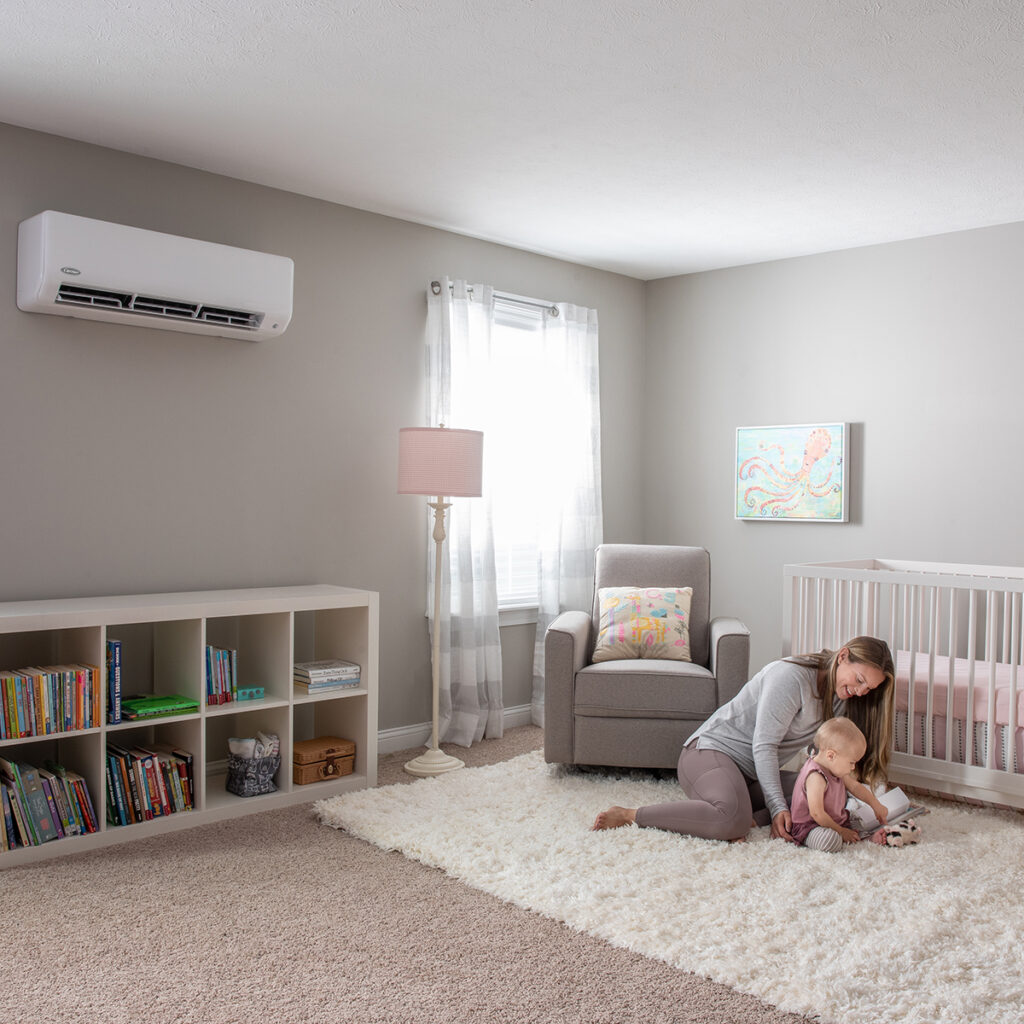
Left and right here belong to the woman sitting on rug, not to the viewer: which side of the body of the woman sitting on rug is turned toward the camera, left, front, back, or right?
right

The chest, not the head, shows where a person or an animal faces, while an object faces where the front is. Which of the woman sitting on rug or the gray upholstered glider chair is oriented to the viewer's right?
the woman sitting on rug

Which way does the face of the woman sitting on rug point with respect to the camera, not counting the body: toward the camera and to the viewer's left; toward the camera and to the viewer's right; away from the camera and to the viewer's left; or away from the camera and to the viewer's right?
toward the camera and to the viewer's right

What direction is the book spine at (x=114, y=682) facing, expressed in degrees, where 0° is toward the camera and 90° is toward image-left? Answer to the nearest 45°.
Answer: approximately 0°

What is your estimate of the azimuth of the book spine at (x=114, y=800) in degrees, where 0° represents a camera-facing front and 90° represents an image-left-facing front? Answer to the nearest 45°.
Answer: approximately 0°

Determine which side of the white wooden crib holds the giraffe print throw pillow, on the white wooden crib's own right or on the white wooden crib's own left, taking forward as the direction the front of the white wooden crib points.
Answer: on the white wooden crib's own right

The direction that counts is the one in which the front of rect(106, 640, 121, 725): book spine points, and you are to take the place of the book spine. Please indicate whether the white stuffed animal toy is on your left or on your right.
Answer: on your left

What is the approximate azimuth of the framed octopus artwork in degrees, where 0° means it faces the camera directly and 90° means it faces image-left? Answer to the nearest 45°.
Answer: approximately 45°

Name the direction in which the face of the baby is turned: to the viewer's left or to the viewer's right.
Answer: to the viewer's right

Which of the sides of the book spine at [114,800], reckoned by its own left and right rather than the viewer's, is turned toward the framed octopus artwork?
left

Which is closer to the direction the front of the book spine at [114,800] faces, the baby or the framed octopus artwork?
the baby

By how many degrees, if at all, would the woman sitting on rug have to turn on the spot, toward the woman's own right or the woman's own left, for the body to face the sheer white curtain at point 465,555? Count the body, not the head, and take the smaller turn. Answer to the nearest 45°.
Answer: approximately 135° to the woman's own left

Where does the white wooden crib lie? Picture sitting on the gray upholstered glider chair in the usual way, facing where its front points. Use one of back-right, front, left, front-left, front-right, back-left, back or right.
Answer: left
